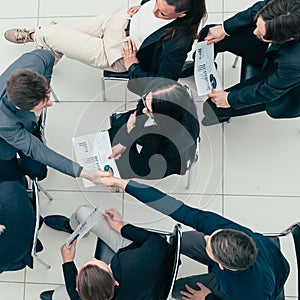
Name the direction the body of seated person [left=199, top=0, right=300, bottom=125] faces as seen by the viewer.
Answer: to the viewer's left

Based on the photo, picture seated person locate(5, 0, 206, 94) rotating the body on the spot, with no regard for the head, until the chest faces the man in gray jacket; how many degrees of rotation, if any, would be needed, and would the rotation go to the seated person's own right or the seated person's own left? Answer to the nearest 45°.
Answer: approximately 45° to the seated person's own left

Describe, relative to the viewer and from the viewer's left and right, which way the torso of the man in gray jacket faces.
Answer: facing to the right of the viewer

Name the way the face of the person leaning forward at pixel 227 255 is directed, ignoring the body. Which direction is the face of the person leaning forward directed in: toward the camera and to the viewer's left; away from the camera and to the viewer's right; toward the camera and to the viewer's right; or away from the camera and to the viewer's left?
away from the camera and to the viewer's left

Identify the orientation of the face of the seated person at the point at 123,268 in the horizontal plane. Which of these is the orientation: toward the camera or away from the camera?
away from the camera

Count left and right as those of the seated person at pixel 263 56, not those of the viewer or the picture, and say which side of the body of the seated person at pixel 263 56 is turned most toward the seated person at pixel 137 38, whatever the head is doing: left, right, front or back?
front

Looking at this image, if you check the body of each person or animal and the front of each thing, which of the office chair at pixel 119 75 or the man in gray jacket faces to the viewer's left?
the office chair

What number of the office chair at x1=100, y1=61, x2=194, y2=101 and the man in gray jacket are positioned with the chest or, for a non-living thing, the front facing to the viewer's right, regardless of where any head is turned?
1

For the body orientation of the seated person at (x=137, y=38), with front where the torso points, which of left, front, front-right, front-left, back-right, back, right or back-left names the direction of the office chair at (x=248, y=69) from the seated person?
back

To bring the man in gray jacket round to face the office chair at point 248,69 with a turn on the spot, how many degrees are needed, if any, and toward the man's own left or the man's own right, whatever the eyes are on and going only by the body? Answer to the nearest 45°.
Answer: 0° — they already face it

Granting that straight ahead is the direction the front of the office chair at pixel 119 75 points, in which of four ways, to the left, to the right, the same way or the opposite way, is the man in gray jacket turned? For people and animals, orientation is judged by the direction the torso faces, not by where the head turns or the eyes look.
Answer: the opposite way

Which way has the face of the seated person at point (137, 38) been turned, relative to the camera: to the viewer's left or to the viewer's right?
to the viewer's left

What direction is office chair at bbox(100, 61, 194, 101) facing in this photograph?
to the viewer's left

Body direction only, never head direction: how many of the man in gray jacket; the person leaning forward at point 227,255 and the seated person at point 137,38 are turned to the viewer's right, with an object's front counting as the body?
1

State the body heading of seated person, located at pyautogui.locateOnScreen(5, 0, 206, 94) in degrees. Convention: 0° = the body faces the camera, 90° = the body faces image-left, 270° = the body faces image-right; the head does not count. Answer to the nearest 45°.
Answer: approximately 90°

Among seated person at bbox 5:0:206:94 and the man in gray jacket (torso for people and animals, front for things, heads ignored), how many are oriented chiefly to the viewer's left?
1

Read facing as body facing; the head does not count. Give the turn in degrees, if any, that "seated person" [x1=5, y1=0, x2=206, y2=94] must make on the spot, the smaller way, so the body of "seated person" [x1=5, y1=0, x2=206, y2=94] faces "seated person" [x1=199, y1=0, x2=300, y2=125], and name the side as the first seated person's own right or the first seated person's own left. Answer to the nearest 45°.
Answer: approximately 180°
